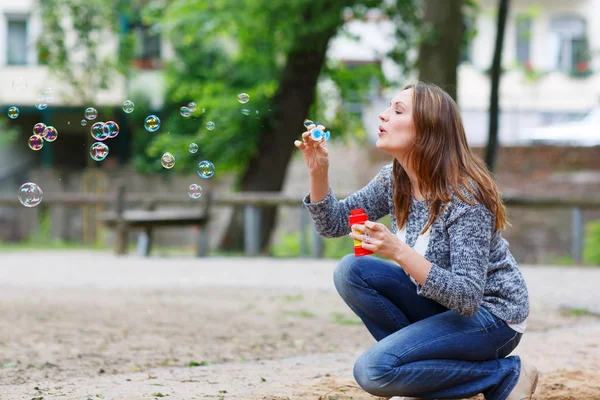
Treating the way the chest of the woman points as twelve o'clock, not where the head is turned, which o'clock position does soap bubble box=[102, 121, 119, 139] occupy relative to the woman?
The soap bubble is roughly at 1 o'clock from the woman.

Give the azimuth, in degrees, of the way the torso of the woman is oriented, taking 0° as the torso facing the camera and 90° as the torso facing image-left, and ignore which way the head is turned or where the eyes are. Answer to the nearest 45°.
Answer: approximately 90°

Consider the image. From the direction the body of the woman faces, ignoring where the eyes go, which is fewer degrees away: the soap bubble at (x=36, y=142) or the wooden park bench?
the soap bubble

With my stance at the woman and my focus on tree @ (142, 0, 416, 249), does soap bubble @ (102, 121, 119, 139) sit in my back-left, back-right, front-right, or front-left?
front-left

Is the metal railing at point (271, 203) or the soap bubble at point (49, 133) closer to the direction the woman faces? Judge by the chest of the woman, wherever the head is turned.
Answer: the soap bubble

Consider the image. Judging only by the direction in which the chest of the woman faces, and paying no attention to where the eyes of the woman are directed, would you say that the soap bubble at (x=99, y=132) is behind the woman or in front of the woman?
in front

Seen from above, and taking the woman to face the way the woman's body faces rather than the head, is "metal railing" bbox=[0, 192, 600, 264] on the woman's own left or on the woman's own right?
on the woman's own right

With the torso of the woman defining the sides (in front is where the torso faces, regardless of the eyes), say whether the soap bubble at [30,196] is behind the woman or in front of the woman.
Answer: in front

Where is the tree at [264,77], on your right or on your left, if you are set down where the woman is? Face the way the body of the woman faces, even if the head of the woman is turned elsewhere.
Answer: on your right

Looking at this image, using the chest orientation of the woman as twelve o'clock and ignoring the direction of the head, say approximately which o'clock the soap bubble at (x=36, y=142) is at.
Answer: The soap bubble is roughly at 1 o'clock from the woman.

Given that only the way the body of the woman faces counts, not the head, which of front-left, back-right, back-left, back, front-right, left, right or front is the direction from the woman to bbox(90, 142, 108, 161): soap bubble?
front-right
